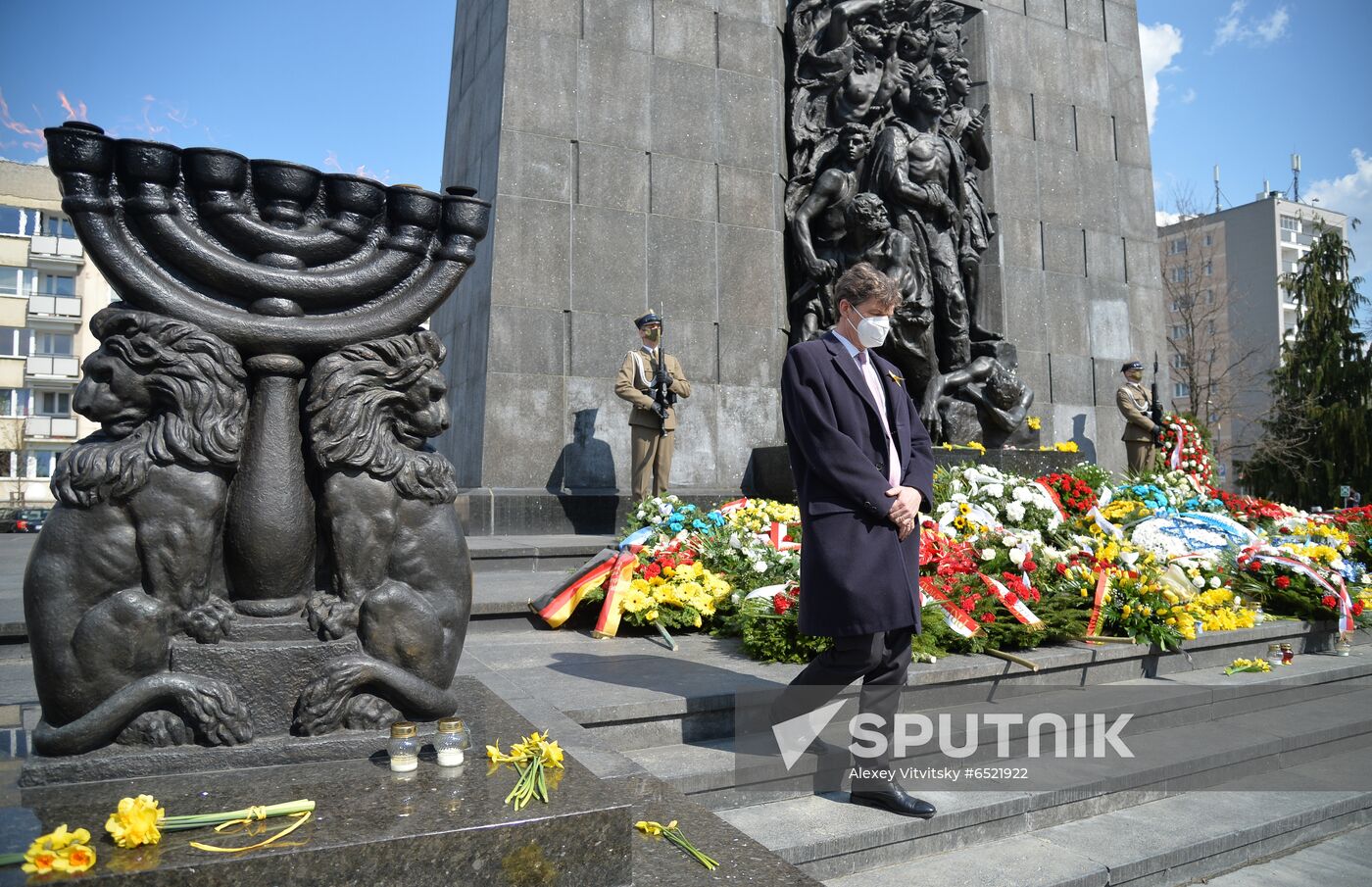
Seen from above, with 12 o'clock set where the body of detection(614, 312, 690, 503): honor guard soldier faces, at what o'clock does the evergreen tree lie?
The evergreen tree is roughly at 9 o'clock from the honor guard soldier.

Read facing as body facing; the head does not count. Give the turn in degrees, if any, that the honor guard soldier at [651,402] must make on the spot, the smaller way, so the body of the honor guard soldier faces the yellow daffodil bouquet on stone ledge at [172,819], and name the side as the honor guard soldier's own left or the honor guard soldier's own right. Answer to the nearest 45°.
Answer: approximately 45° to the honor guard soldier's own right

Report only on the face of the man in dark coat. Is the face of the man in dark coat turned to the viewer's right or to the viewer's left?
to the viewer's right

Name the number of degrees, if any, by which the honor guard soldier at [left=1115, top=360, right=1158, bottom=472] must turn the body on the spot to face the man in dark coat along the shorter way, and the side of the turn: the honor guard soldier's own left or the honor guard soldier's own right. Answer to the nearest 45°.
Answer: approximately 45° to the honor guard soldier's own right

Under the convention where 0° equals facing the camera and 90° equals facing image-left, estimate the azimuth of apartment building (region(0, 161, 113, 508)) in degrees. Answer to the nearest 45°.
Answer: approximately 0°

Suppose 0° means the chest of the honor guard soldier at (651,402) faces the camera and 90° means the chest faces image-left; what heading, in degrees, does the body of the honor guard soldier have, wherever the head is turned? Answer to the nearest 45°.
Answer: approximately 315°
